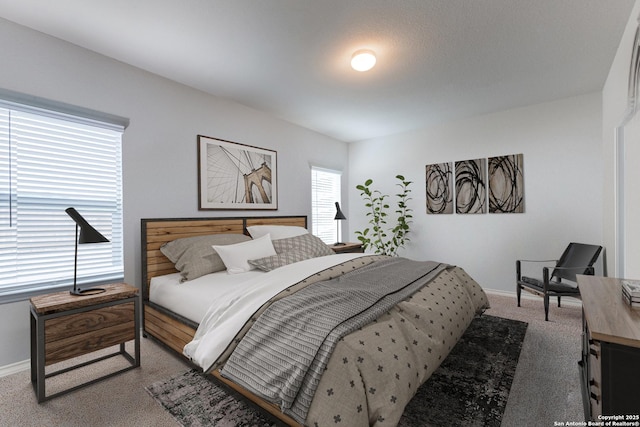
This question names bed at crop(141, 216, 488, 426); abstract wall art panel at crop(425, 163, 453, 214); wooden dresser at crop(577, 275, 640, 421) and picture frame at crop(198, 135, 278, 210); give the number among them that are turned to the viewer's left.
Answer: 1

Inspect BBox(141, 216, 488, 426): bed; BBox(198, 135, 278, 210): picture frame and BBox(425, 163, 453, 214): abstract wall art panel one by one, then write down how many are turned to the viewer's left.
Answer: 0

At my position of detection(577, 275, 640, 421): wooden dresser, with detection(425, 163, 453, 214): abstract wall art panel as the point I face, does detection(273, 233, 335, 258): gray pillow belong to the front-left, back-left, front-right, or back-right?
front-left

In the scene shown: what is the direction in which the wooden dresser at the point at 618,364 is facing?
to the viewer's left

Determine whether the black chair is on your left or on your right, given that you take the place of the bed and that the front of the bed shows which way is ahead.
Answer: on your left

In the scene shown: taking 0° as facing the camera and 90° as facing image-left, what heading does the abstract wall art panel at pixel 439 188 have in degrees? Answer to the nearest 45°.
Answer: approximately 0°

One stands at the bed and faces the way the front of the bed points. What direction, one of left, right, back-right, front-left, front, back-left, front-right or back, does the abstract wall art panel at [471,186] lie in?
left

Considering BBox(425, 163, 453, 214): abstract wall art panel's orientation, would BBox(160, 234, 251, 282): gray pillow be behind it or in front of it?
in front

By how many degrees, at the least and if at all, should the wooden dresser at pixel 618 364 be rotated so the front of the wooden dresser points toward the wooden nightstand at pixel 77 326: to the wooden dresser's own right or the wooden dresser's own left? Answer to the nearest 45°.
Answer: approximately 45° to the wooden dresser's own left

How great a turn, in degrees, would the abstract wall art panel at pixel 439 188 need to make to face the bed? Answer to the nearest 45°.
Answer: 0° — it already faces it

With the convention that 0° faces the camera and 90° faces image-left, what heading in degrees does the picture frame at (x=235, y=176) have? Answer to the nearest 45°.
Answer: approximately 315°

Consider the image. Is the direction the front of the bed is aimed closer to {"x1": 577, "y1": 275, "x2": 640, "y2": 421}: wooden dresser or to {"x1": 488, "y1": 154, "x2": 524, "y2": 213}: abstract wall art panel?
the wooden dresser

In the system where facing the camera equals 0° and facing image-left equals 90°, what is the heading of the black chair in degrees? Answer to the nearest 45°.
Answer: approximately 45°

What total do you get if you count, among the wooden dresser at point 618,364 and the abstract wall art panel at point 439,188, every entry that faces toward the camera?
1

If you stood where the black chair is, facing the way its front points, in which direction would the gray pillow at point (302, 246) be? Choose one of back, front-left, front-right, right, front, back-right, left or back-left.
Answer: front

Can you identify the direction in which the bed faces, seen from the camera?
facing the viewer and to the right of the viewer

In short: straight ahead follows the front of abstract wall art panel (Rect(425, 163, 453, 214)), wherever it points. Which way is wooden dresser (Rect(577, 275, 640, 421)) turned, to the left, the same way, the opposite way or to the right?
to the right

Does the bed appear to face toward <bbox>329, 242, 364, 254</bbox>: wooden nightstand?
no

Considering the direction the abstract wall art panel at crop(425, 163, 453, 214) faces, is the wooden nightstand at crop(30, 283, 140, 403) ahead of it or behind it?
ahead
